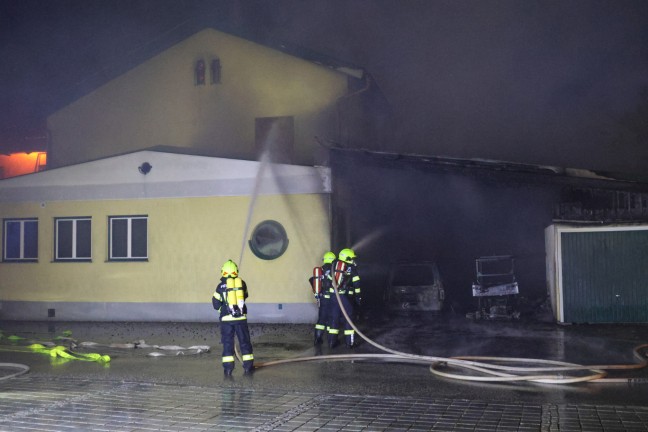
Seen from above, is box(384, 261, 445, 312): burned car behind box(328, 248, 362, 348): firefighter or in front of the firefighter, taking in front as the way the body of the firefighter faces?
in front

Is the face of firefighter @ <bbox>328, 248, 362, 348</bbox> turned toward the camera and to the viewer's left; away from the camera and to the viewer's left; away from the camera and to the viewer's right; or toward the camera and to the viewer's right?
away from the camera and to the viewer's right

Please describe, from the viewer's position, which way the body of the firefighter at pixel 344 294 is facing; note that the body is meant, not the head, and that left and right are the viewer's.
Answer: facing away from the viewer and to the right of the viewer

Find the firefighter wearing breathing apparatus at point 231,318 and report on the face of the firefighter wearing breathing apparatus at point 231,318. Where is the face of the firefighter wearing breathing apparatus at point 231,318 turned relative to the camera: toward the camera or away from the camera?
away from the camera

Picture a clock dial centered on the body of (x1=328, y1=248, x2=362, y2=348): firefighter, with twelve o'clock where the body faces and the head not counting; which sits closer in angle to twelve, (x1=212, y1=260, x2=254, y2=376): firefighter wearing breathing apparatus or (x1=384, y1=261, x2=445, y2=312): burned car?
the burned car

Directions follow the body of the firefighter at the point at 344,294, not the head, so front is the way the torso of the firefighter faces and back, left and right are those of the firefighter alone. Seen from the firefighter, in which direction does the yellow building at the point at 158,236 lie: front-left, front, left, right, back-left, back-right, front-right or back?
left

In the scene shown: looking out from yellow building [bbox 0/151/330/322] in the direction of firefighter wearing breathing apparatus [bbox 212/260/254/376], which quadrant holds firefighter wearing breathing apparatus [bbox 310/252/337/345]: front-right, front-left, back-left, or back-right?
front-left

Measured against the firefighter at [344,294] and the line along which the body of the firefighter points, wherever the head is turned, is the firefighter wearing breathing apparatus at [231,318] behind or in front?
behind
